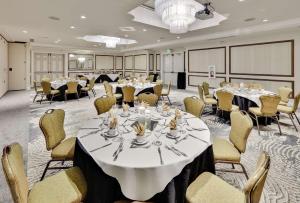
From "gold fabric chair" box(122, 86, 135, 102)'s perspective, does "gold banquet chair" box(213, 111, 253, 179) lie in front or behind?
behind

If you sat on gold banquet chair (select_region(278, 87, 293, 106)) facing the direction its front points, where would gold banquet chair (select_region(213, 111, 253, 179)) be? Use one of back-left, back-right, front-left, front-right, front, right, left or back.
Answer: front-left

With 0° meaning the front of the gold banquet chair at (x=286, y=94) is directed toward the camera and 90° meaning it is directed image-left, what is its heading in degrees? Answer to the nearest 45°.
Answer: approximately 45°

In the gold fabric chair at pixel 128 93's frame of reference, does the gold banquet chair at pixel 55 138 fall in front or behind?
behind

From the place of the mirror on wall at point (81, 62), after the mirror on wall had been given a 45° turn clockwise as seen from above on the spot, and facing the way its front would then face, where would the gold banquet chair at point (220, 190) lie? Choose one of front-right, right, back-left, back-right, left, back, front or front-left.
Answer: front-left

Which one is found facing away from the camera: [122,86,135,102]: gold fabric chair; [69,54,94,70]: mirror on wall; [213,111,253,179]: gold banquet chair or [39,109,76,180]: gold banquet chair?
the gold fabric chair

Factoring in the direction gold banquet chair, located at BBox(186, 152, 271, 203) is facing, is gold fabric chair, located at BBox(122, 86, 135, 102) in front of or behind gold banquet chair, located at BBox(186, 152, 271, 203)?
in front

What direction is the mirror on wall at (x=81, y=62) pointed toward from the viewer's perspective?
toward the camera

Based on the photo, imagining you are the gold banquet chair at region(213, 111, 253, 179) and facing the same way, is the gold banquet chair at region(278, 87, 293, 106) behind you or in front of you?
behind

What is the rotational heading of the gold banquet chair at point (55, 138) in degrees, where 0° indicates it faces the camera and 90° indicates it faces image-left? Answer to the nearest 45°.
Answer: approximately 315°

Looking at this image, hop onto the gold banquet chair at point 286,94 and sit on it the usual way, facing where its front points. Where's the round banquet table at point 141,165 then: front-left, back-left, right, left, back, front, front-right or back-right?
front-left

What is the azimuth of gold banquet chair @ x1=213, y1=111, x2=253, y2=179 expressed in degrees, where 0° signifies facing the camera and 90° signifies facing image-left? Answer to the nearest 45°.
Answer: approximately 45°

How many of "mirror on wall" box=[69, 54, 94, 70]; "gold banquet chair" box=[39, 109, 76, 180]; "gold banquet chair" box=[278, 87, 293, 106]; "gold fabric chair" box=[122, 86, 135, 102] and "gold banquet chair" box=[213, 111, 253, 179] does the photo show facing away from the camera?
1

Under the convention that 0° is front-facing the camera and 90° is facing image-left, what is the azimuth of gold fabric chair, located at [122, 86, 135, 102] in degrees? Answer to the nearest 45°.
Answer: approximately 180°

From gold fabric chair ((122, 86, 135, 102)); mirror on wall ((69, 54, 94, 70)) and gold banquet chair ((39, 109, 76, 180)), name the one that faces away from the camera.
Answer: the gold fabric chair

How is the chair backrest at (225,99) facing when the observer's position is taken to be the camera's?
facing away from the viewer and to the right of the viewer
